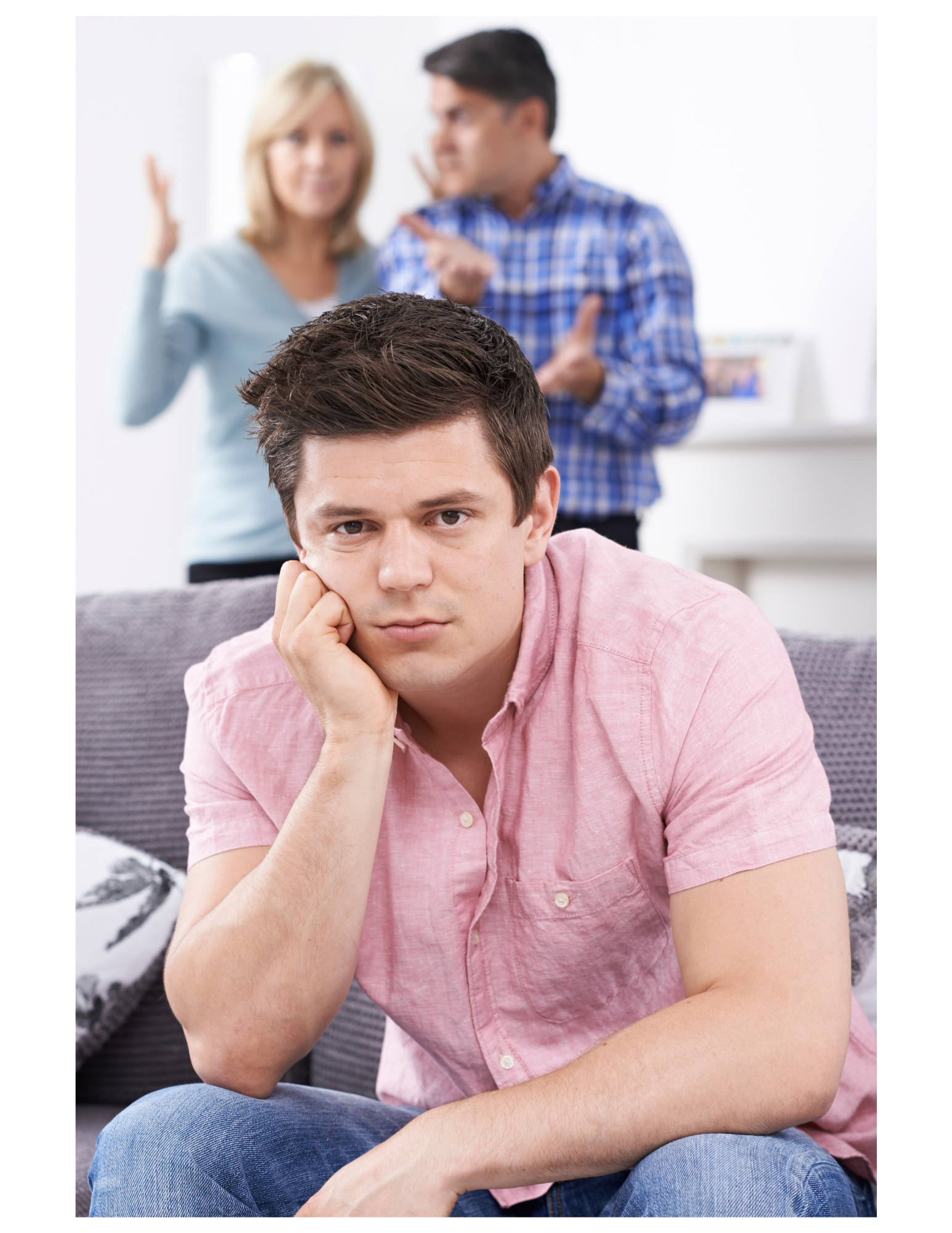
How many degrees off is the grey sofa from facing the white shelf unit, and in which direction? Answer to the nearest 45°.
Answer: approximately 135° to its left

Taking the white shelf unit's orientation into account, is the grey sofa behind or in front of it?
in front

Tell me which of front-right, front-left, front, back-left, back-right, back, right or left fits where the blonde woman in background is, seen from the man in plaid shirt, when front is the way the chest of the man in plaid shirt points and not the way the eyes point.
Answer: front-right

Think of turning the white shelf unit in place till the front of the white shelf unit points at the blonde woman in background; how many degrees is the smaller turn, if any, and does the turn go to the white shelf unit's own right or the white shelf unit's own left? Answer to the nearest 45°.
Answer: approximately 45° to the white shelf unit's own right

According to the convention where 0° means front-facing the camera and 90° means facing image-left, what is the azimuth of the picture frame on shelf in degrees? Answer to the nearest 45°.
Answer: approximately 0°

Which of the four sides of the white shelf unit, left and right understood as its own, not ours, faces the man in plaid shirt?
front

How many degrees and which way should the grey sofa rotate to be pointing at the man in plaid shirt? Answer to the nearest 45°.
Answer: approximately 135° to its left
